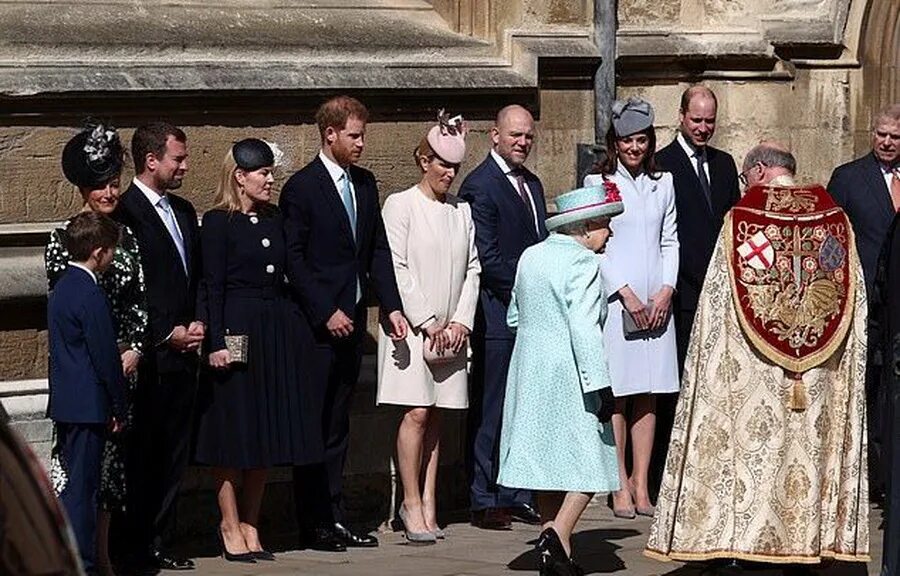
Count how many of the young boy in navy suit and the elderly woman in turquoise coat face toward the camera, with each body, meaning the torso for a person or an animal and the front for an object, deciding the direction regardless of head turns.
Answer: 0

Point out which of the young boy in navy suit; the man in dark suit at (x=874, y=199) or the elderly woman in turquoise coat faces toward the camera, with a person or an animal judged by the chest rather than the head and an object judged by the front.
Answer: the man in dark suit

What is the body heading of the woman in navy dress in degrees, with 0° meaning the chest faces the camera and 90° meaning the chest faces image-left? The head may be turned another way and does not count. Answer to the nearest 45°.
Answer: approximately 315°

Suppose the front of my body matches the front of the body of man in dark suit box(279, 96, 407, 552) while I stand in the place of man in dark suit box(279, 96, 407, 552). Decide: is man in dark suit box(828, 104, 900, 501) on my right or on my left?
on my left

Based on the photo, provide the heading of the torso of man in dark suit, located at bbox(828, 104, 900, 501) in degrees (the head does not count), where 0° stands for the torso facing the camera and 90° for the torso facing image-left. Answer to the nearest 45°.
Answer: approximately 0°

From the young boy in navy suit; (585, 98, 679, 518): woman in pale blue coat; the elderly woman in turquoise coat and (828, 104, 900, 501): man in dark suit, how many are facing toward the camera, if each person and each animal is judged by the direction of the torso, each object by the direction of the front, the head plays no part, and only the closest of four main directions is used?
2

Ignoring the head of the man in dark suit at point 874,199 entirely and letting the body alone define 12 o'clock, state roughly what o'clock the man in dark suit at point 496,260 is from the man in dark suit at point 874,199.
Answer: the man in dark suit at point 496,260 is roughly at 2 o'clock from the man in dark suit at point 874,199.

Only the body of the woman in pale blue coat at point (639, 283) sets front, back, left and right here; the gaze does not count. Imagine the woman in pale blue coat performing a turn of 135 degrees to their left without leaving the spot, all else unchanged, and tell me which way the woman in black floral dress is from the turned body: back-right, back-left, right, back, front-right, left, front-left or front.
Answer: back

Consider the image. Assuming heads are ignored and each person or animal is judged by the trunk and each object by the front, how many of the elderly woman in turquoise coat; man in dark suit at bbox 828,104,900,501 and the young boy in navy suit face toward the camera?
1

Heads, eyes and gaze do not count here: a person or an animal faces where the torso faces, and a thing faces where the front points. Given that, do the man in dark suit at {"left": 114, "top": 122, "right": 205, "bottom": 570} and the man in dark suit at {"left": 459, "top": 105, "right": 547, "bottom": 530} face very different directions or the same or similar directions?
same or similar directions

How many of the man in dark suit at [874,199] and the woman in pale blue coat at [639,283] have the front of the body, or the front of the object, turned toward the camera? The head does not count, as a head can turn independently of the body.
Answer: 2

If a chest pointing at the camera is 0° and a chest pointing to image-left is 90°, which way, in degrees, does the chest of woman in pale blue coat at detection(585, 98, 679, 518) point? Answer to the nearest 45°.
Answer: approximately 0°

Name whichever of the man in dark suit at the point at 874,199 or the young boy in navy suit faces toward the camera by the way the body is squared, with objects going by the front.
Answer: the man in dark suit

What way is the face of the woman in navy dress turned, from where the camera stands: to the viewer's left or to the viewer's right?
to the viewer's right

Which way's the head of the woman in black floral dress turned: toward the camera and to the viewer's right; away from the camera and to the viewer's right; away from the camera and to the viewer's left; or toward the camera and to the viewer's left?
toward the camera and to the viewer's right

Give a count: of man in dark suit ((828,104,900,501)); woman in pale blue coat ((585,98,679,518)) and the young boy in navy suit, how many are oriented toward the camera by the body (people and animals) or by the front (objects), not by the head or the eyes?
2

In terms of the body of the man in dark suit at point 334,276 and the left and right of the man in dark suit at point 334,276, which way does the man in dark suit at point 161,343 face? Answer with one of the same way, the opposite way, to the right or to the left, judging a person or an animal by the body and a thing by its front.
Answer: the same way
